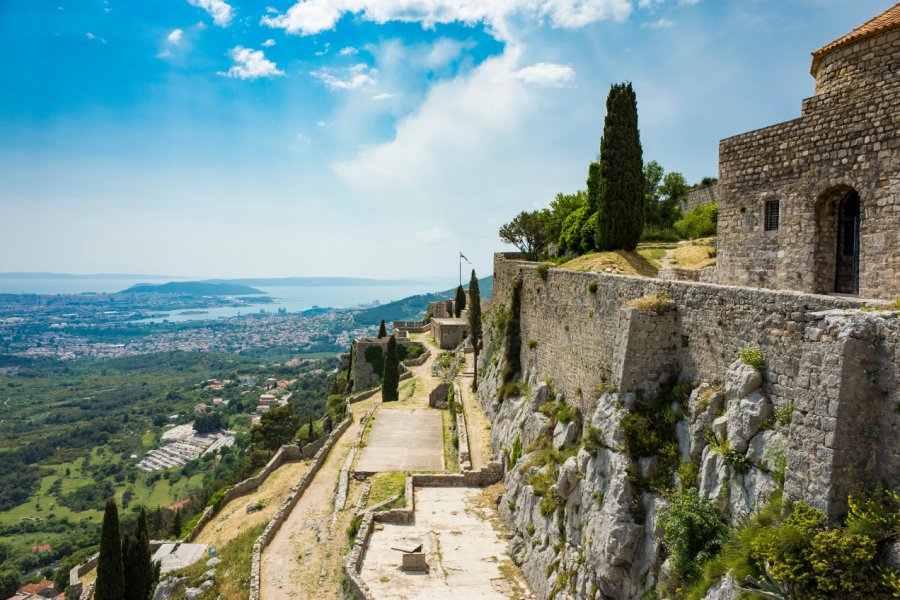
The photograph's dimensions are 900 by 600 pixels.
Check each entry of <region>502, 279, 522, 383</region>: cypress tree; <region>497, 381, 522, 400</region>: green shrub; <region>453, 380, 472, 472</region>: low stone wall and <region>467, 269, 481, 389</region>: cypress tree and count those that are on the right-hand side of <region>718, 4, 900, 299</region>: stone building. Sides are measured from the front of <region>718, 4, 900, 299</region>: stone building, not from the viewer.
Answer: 4

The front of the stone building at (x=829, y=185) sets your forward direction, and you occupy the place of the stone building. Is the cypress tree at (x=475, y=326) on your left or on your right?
on your right

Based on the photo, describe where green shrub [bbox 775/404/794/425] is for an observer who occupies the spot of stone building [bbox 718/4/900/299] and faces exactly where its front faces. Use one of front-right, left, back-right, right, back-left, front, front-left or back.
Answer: front-left

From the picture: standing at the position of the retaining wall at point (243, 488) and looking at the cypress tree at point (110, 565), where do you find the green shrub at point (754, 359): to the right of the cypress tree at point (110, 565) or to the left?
left

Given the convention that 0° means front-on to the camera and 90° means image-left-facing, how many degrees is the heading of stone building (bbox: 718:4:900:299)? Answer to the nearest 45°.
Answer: approximately 45°

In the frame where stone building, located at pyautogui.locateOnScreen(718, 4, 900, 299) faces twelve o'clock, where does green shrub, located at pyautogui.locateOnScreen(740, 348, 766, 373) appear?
The green shrub is roughly at 11 o'clock from the stone building.

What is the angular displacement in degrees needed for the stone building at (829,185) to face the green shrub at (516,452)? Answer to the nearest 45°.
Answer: approximately 90° to its right

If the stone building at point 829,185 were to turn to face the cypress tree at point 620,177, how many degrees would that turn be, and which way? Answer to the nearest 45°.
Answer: approximately 90° to its right

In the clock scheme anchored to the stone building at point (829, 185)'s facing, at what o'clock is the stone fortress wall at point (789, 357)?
The stone fortress wall is roughly at 11 o'clock from the stone building.

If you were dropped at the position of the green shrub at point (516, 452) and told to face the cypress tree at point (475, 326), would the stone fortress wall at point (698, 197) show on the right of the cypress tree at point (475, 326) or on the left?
right

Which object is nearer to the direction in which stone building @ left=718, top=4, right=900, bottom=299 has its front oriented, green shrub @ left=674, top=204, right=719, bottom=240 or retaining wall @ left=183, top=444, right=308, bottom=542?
the retaining wall

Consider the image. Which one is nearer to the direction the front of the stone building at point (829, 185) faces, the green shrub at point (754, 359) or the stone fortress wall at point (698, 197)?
the green shrub

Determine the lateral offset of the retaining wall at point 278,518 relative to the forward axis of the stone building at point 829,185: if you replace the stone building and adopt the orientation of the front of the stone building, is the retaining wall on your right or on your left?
on your right

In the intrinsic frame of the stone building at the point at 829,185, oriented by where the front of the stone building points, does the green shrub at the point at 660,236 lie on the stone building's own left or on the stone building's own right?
on the stone building's own right

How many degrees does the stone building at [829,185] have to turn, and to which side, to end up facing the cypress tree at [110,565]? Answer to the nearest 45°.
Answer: approximately 45° to its right
